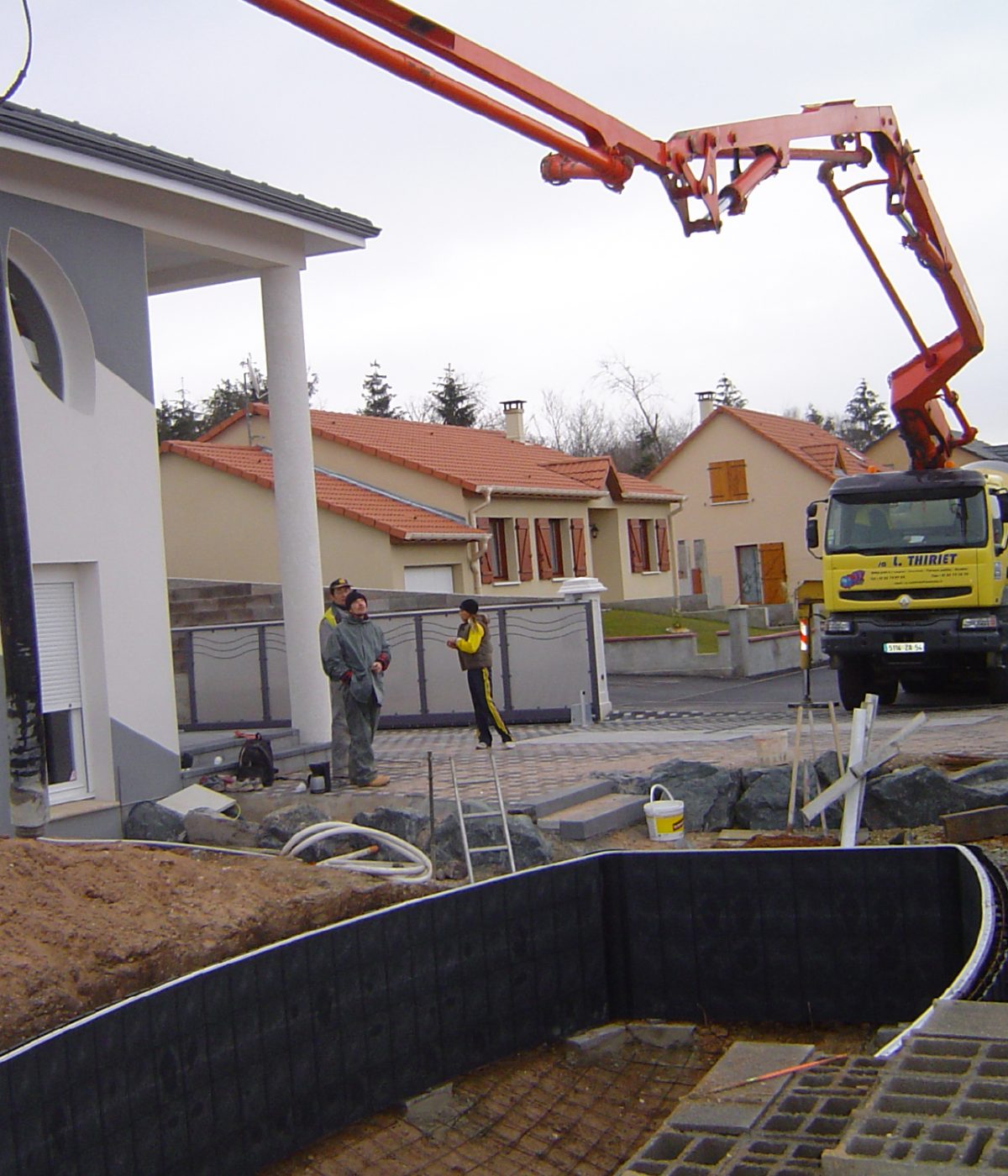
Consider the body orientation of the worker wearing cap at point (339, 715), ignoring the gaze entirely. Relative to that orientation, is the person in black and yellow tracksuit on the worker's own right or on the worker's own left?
on the worker's own left

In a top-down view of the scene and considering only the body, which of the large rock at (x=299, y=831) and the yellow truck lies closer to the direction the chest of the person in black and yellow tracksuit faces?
the large rock

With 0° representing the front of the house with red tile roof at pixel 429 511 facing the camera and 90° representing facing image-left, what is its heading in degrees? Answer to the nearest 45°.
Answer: approximately 315°

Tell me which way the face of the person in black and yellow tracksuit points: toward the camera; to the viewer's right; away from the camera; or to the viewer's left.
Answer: to the viewer's left

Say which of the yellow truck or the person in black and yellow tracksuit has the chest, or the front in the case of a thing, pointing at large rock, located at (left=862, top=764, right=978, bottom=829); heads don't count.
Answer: the yellow truck

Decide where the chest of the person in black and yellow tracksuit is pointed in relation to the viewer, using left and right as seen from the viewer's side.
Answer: facing to the left of the viewer

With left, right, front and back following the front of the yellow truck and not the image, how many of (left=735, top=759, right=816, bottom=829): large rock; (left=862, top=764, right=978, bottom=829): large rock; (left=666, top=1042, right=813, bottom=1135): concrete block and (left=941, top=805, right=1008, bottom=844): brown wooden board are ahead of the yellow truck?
4

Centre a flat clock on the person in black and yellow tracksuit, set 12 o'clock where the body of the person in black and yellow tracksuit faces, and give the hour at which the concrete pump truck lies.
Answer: The concrete pump truck is roughly at 5 o'clock from the person in black and yellow tracksuit.

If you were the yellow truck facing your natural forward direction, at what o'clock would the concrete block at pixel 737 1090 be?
The concrete block is roughly at 12 o'clock from the yellow truck.

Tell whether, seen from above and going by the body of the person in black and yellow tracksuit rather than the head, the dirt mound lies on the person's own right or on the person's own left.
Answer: on the person's own left

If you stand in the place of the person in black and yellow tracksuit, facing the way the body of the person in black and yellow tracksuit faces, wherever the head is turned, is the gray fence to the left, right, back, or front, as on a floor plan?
right
